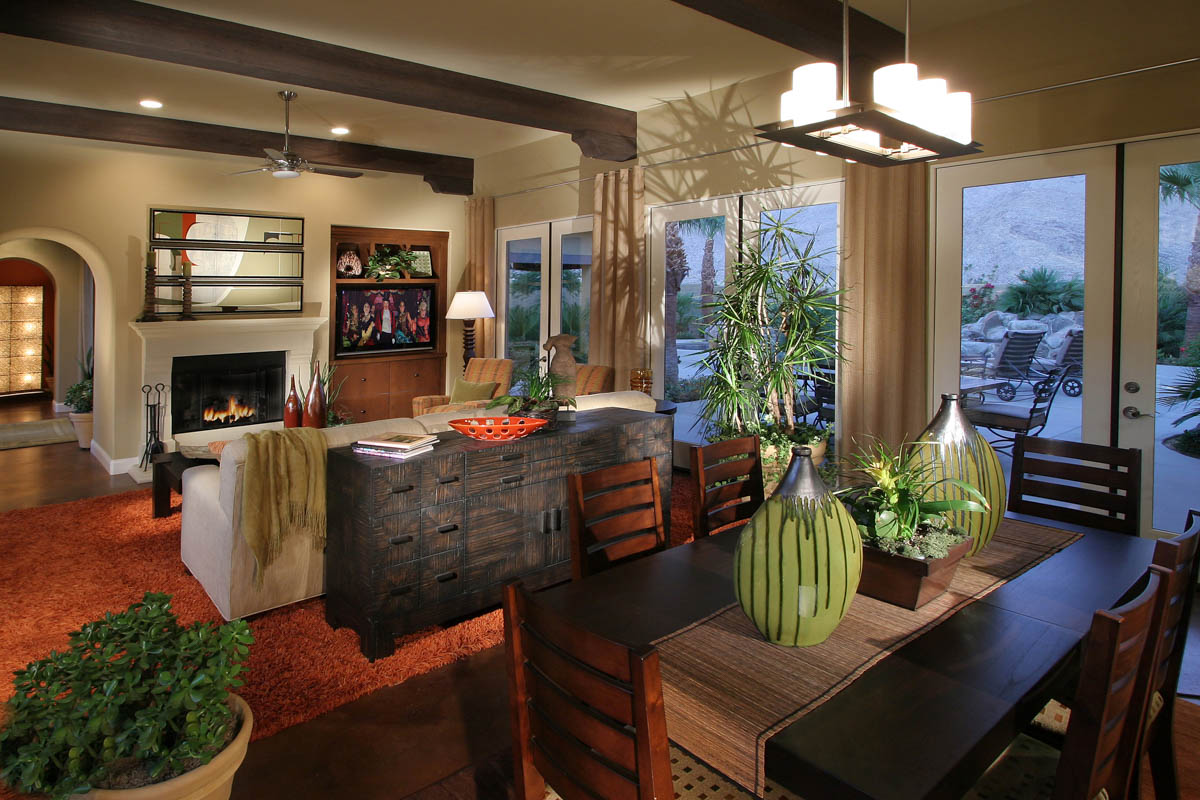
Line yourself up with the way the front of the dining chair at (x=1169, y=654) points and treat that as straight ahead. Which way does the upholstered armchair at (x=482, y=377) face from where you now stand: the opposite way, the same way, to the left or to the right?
to the left

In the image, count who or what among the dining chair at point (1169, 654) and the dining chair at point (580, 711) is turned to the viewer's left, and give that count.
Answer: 1

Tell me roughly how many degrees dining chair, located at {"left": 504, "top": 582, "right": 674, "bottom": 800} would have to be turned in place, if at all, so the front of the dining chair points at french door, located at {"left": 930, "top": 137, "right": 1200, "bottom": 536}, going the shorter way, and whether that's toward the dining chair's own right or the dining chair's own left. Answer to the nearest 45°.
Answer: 0° — it already faces it

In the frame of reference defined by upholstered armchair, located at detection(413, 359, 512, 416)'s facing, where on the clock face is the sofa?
The sofa is roughly at 11 o'clock from the upholstered armchair.

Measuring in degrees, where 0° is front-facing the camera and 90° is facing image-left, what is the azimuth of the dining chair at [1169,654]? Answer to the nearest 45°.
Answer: approximately 90°
